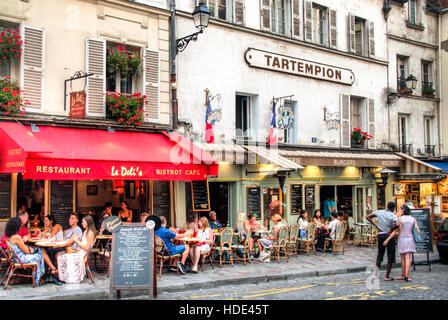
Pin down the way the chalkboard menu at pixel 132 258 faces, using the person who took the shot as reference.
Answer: facing the viewer

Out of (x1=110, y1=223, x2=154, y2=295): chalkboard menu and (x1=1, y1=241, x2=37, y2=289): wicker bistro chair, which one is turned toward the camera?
the chalkboard menu

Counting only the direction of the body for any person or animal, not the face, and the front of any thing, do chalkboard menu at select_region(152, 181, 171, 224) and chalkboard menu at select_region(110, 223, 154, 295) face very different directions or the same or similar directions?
same or similar directions

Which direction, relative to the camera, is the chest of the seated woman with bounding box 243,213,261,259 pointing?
toward the camera

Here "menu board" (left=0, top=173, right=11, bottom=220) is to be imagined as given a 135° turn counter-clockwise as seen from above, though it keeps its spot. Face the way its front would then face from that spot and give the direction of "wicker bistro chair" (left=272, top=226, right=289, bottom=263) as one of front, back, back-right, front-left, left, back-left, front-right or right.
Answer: front-right

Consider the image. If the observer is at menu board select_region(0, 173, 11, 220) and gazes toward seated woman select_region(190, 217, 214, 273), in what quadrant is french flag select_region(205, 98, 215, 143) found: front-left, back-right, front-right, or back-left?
front-left

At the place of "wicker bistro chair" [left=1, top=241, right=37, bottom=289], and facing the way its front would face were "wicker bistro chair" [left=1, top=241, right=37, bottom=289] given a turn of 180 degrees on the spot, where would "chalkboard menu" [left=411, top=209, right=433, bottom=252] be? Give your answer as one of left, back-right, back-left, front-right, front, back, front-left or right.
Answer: back

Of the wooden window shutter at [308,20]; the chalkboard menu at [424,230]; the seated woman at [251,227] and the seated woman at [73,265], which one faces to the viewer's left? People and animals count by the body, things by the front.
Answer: the seated woman at [73,265]

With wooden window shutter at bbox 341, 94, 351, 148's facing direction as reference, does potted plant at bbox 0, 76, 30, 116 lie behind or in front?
in front

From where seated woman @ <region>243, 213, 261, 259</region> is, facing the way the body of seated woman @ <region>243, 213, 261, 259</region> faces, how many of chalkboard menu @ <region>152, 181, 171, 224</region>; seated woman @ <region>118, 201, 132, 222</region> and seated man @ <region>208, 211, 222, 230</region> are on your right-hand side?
3

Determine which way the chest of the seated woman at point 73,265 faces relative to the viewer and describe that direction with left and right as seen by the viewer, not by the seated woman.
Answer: facing to the left of the viewer

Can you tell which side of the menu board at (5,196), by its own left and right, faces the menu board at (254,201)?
left
